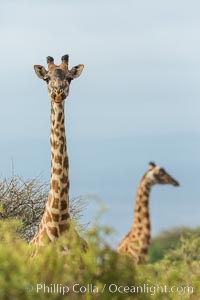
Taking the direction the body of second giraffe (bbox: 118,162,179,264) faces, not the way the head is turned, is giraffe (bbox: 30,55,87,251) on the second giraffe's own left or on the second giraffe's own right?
on the second giraffe's own right

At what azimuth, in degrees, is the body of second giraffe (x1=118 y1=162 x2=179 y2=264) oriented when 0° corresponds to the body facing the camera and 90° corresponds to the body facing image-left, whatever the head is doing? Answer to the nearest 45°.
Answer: approximately 270°
